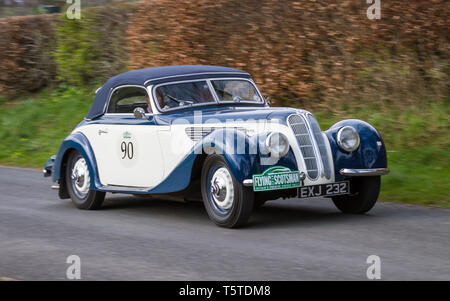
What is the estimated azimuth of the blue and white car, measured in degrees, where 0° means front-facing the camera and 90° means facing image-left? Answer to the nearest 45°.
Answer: approximately 315°
